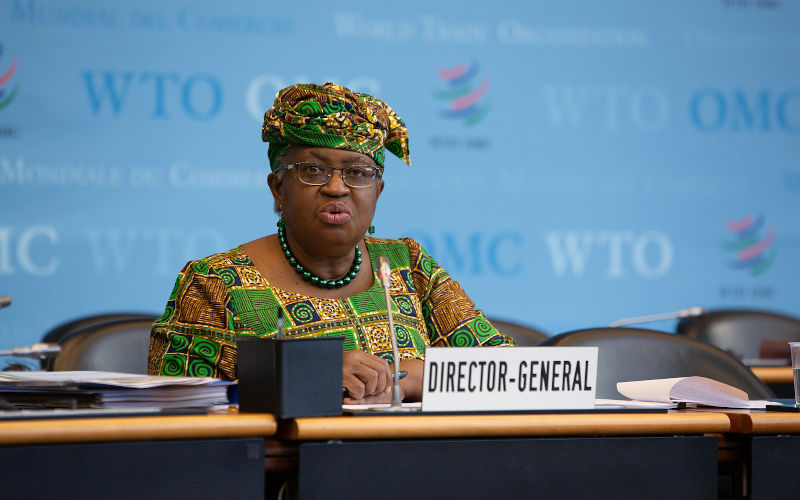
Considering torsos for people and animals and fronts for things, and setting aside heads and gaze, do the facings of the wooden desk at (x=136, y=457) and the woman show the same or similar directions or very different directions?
very different directions

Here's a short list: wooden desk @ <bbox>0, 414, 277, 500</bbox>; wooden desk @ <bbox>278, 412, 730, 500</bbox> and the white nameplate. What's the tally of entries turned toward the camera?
1

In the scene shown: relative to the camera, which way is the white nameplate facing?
toward the camera

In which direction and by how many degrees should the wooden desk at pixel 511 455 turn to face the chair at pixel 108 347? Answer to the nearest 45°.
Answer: approximately 45° to its left

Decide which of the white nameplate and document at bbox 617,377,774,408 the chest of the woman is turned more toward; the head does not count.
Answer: the white nameplate

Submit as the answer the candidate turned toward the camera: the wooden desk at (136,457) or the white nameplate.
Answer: the white nameplate

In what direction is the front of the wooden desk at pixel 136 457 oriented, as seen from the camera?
facing away from the viewer

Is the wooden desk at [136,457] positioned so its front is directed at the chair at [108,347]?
yes

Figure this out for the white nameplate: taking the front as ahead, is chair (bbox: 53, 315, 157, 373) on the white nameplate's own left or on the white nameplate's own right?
on the white nameplate's own right

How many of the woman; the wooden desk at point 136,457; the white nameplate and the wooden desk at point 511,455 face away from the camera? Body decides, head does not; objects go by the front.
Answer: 2

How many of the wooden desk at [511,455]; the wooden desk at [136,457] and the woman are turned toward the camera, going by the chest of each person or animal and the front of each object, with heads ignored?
1

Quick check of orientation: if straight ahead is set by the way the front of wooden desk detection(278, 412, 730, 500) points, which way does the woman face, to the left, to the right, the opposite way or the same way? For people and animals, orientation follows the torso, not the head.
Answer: the opposite way

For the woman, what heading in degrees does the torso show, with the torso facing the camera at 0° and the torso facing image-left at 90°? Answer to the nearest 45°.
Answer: approximately 0°
